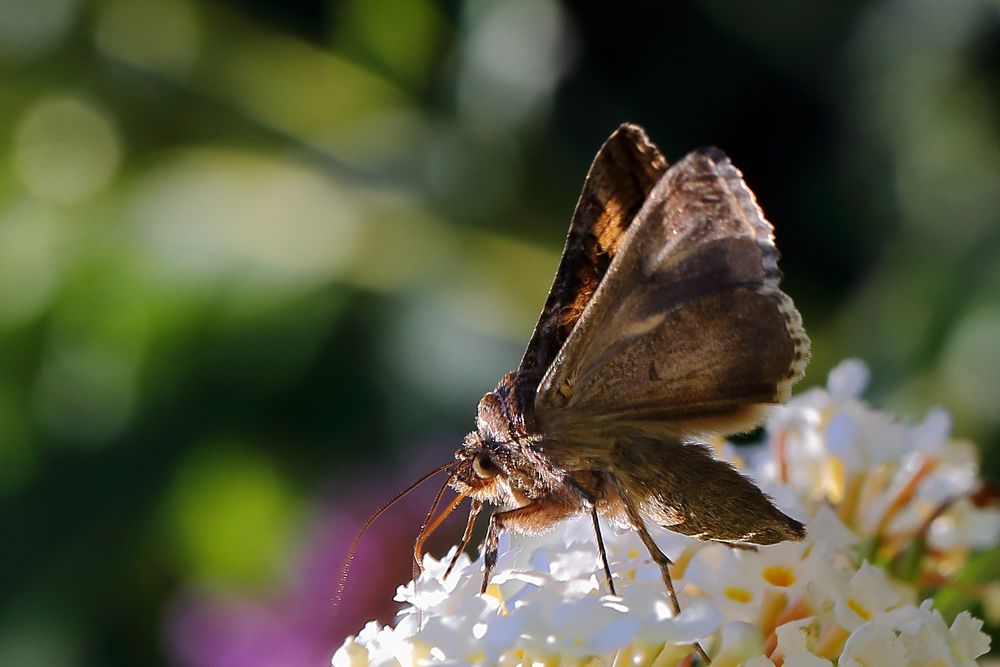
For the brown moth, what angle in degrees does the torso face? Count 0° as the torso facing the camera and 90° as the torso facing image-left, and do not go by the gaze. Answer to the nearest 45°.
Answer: approximately 90°
